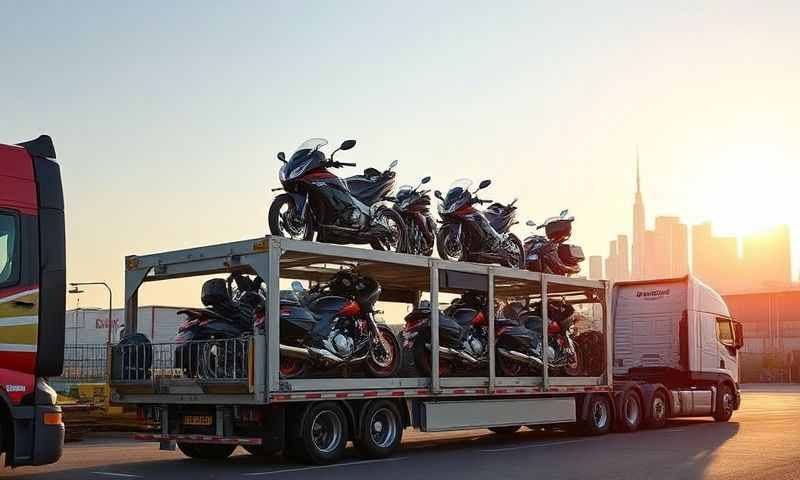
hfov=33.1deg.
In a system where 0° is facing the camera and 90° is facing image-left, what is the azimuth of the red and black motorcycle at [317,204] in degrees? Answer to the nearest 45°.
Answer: approximately 45°

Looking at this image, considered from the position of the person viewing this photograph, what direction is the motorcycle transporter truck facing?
facing away from the viewer and to the right of the viewer

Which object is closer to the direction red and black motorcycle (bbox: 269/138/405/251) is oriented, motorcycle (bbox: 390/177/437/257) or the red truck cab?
the red truck cab

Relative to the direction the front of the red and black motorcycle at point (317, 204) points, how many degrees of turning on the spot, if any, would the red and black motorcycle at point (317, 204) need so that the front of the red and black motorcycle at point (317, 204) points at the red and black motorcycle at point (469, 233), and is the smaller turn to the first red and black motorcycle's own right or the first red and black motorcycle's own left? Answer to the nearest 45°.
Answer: approximately 180°

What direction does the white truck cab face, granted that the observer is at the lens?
facing away from the viewer and to the right of the viewer

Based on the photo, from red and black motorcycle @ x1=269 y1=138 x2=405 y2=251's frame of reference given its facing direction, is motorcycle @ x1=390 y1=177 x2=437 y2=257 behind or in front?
behind

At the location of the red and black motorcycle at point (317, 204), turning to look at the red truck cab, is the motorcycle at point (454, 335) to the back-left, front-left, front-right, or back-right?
back-left

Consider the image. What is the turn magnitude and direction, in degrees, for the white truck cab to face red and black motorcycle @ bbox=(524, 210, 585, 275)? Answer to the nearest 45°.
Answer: approximately 180°
